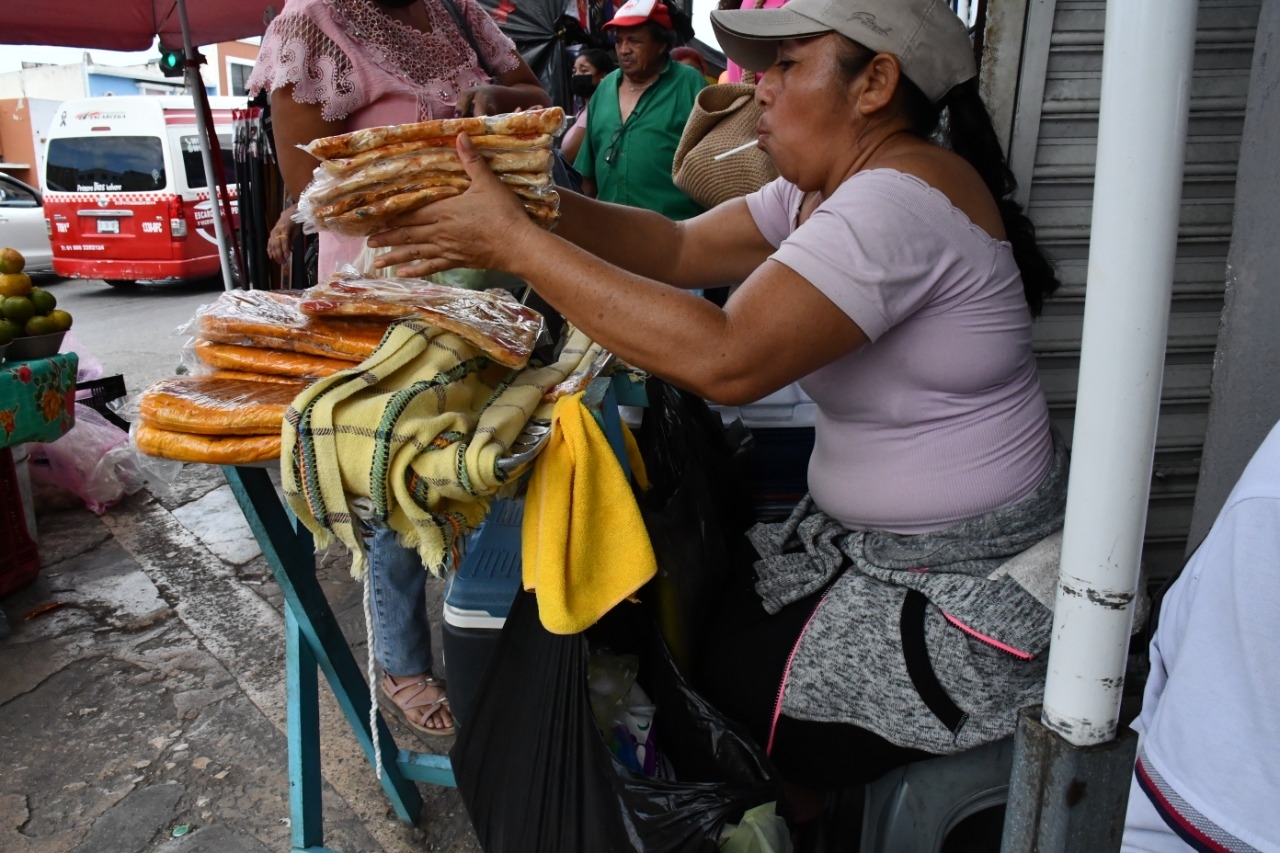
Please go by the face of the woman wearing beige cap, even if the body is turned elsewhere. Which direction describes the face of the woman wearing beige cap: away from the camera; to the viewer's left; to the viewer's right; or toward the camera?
to the viewer's left

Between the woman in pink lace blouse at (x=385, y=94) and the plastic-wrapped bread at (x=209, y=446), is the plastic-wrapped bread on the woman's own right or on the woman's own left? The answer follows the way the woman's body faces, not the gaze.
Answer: on the woman's own right

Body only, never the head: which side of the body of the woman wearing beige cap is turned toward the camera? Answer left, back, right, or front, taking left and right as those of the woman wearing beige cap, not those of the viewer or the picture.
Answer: left

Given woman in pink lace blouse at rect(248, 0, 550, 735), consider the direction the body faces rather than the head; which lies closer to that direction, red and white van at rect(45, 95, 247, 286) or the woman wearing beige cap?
the woman wearing beige cap

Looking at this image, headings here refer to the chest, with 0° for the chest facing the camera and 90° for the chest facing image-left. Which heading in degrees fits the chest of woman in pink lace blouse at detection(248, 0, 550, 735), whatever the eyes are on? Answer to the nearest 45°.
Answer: approximately 315°

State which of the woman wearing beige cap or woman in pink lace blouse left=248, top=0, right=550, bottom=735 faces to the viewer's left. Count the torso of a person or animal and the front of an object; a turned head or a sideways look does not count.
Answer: the woman wearing beige cap

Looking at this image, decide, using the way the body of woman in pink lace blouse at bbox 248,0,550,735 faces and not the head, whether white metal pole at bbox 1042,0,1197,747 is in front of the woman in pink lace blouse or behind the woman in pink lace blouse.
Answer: in front

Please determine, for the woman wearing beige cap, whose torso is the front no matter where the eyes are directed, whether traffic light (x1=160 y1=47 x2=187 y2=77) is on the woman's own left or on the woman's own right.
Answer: on the woman's own right

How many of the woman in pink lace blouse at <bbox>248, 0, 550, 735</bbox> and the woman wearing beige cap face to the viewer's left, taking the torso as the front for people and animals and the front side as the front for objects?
1

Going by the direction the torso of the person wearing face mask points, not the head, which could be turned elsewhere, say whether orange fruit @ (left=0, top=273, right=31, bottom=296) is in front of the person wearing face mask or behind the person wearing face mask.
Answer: in front
